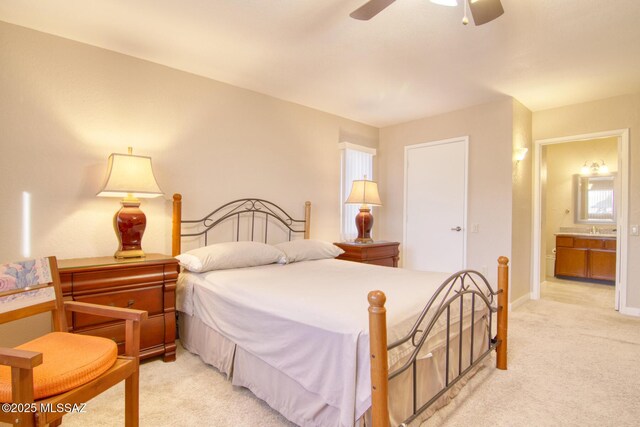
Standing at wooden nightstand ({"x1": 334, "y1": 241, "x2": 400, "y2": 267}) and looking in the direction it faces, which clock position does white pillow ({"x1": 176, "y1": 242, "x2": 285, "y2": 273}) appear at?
The white pillow is roughly at 3 o'clock from the wooden nightstand.

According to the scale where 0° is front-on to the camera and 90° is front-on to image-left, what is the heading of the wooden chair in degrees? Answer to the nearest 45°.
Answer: approximately 315°

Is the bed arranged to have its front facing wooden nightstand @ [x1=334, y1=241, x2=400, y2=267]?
no

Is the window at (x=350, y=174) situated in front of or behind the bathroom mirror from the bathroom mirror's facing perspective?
in front

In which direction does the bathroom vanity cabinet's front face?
toward the camera

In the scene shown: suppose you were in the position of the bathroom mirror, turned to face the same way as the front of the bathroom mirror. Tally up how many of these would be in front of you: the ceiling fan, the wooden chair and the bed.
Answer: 3

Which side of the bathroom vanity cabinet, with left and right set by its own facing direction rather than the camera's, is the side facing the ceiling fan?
front

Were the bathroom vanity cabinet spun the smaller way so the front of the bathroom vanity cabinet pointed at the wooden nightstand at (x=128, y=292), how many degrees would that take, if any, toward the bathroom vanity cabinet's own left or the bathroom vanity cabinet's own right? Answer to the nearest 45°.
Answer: approximately 45° to the bathroom vanity cabinet's own right

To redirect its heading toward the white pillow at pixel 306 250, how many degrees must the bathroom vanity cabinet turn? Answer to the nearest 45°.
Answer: approximately 45° to its right

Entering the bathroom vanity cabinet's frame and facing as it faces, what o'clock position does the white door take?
The white door is roughly at 1 o'clock from the bathroom vanity cabinet.

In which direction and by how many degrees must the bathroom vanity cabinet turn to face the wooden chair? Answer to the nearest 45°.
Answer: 0° — it already faces it

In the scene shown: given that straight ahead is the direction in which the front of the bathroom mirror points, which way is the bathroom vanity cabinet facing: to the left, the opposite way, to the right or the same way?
the same way

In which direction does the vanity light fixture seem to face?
toward the camera

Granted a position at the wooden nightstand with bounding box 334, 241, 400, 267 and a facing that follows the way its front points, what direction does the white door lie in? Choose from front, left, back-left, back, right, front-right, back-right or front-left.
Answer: left

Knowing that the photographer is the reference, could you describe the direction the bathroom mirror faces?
facing the viewer

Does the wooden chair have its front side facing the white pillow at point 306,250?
no

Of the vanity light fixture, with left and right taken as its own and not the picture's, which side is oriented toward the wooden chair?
front

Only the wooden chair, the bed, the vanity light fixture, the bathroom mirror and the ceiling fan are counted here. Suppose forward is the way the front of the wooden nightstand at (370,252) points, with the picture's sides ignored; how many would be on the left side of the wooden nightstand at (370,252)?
2

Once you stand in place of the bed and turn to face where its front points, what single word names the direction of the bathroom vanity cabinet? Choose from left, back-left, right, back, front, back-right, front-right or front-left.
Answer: left

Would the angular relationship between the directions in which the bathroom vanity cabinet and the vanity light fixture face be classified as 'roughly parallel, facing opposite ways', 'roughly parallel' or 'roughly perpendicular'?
roughly parallel

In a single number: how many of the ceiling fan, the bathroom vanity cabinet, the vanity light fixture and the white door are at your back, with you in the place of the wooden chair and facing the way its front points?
0
